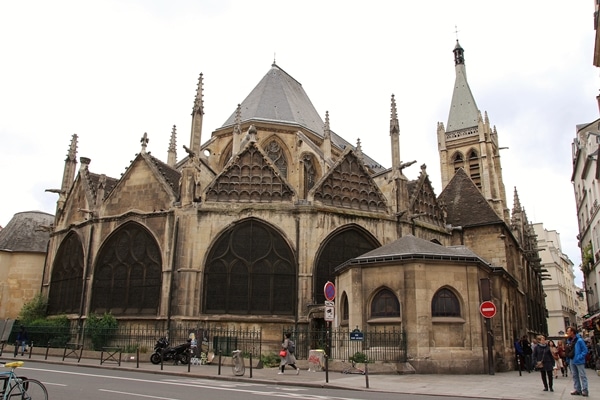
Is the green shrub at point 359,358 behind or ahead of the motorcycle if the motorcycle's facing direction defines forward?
behind

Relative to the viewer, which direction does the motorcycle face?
to the viewer's left

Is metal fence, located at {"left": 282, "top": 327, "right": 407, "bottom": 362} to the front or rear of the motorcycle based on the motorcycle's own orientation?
to the rear

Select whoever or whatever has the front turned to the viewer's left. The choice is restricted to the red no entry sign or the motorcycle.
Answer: the motorcycle

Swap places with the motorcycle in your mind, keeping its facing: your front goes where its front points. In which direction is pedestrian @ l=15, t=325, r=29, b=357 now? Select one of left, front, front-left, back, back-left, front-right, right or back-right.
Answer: front-right

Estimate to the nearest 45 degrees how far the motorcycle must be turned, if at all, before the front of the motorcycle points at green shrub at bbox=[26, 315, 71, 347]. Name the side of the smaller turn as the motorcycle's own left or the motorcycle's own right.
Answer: approximately 45° to the motorcycle's own right

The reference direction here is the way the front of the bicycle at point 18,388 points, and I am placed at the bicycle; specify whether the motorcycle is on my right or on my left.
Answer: on my right

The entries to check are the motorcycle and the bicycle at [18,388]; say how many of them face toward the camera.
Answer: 0

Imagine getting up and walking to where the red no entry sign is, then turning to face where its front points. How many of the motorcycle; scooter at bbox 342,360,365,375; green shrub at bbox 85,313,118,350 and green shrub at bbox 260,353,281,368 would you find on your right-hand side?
4

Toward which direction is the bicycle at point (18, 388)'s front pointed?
to the viewer's left
